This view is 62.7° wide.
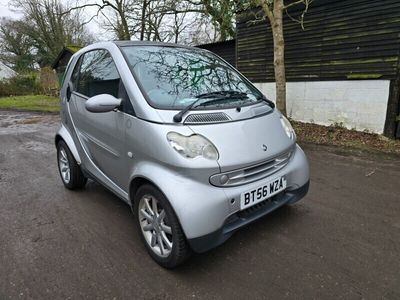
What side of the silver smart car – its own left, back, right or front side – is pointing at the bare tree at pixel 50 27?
back

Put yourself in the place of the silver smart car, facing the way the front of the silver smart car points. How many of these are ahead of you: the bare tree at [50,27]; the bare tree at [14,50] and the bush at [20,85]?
0

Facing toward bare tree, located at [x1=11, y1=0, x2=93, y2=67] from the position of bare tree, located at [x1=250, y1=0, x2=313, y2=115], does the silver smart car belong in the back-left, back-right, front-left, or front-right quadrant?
back-left

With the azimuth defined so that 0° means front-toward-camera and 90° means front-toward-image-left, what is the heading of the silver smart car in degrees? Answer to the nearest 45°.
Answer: approximately 315°

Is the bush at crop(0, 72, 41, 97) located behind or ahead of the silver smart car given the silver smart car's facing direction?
behind

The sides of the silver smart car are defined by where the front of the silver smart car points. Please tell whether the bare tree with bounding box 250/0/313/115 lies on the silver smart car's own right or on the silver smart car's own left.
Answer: on the silver smart car's own left

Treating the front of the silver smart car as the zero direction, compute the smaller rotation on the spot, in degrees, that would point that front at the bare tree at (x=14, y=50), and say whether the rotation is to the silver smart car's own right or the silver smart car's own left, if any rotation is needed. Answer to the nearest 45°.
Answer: approximately 180°
